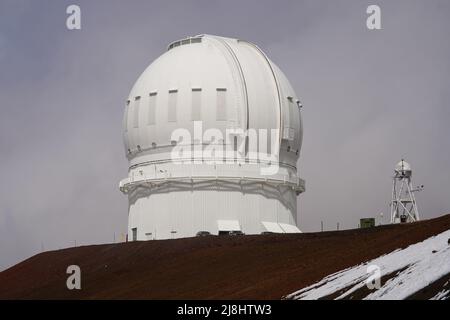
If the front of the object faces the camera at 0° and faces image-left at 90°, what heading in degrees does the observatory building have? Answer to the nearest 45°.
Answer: approximately 315°
